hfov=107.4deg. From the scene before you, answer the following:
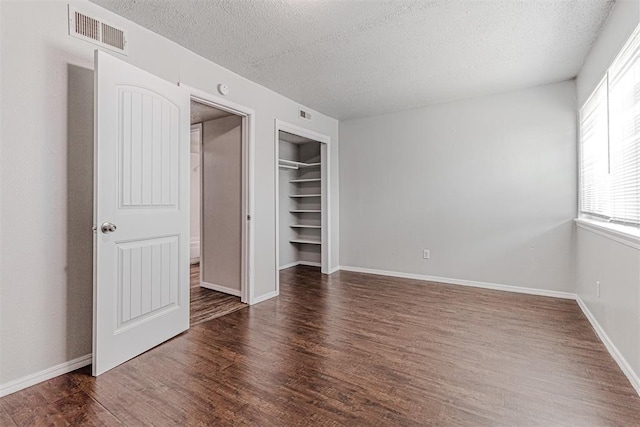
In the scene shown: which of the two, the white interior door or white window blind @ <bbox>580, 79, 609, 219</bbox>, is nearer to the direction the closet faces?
the white window blind

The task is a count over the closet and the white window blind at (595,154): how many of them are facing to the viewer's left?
1

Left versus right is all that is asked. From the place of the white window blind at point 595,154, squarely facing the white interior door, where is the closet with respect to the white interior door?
right

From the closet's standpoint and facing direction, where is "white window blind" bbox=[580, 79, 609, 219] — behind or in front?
in front

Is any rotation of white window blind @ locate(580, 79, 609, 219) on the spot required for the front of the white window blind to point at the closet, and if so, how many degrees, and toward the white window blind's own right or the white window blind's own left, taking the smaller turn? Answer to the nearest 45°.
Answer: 0° — it already faces it

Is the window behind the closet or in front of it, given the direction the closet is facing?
in front

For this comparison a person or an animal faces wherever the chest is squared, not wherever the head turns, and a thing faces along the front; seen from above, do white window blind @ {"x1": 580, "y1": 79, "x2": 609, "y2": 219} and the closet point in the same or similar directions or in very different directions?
very different directions

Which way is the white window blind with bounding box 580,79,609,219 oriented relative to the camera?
to the viewer's left
